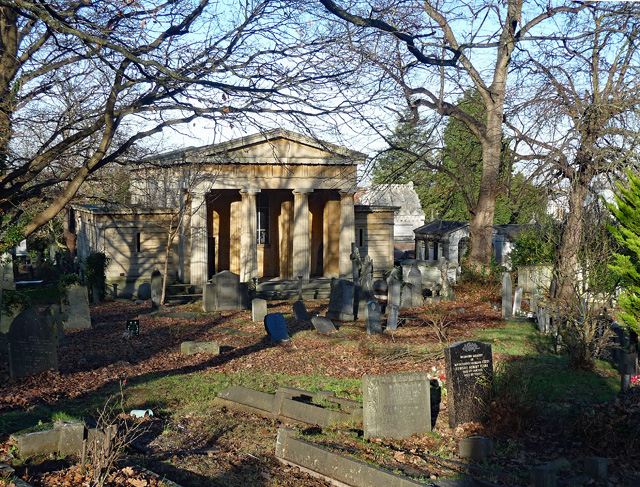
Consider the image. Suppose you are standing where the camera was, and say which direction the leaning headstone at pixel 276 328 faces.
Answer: facing the viewer

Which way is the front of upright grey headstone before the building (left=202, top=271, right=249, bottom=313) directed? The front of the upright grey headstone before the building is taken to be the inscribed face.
toward the camera

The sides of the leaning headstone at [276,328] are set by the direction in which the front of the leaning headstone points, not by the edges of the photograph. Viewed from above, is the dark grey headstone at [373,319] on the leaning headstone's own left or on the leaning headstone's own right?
on the leaning headstone's own left

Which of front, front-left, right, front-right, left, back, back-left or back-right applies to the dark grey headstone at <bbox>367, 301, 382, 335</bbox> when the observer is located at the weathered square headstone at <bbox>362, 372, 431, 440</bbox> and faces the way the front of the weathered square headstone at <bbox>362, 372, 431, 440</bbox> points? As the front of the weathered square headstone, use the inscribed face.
back

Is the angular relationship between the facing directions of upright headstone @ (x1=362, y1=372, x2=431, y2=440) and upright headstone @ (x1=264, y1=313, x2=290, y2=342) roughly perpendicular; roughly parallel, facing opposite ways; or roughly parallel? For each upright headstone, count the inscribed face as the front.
roughly parallel

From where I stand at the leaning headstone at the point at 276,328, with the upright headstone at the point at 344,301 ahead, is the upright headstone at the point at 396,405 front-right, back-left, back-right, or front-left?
back-right

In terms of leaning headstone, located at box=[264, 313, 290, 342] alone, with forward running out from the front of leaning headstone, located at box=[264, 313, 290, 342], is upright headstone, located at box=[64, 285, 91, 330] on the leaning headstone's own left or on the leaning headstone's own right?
on the leaning headstone's own right

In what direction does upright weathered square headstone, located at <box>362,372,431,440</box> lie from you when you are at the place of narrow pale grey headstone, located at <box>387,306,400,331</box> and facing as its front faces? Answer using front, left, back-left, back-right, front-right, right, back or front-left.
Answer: front

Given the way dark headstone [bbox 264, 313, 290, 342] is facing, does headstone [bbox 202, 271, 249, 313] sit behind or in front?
behind

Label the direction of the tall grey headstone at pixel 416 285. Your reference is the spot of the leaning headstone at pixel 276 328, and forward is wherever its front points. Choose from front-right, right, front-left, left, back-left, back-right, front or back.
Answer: back-left

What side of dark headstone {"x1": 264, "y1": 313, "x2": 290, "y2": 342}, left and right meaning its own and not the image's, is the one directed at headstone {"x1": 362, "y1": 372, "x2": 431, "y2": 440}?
front

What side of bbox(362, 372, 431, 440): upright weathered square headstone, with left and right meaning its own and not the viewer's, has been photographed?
front

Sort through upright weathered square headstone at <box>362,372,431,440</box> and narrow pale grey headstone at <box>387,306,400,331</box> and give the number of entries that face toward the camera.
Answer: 2
